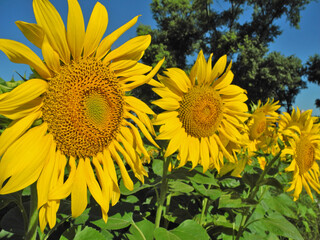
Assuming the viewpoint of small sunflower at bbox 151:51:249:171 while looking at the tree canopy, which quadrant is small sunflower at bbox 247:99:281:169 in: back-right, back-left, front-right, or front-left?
front-right

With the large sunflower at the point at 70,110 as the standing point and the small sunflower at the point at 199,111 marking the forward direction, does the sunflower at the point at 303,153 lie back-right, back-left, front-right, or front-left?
front-right

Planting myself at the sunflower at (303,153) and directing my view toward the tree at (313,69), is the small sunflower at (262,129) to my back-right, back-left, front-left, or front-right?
front-left

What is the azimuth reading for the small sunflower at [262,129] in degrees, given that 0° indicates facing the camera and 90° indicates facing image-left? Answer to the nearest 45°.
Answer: approximately 45°

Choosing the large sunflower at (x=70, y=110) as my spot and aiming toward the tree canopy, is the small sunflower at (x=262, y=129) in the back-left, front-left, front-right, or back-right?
front-right

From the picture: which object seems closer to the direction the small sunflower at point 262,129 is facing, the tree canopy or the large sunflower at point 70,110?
the large sunflower

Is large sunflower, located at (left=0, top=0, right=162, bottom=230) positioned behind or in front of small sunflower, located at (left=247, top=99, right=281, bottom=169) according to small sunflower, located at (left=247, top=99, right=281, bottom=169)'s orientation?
in front
